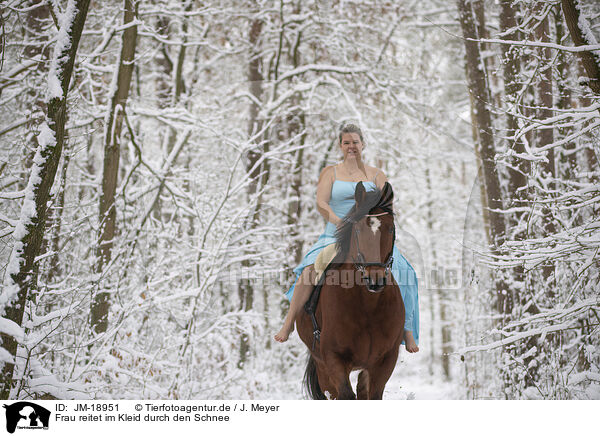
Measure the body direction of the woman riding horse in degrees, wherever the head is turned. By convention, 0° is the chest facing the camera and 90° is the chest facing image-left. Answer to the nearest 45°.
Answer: approximately 0°

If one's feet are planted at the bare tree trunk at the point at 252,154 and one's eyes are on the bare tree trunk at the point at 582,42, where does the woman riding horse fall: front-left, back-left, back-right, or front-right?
front-right

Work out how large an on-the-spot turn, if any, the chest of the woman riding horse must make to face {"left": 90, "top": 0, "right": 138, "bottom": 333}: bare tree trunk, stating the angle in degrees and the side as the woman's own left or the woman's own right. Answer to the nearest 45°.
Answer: approximately 135° to the woman's own right

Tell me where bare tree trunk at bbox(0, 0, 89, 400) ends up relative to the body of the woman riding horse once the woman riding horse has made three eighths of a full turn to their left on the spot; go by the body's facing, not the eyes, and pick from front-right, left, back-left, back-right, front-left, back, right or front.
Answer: back-left

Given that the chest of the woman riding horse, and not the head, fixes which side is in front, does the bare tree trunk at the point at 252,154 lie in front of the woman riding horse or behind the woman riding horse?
behind

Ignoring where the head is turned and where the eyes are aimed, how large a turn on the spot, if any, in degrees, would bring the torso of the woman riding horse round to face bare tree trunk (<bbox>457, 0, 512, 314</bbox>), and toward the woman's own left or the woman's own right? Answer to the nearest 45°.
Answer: approximately 135° to the woman's own left

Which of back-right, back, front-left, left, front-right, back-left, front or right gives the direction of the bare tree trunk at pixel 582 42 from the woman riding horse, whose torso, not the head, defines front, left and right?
left

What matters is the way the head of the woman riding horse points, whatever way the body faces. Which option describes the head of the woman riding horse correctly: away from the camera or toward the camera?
toward the camera
